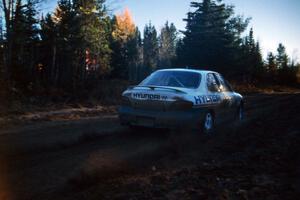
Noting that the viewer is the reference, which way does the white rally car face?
facing away from the viewer and to the right of the viewer

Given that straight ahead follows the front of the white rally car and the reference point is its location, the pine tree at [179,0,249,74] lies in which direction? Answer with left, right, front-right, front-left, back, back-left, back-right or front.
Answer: front-left
